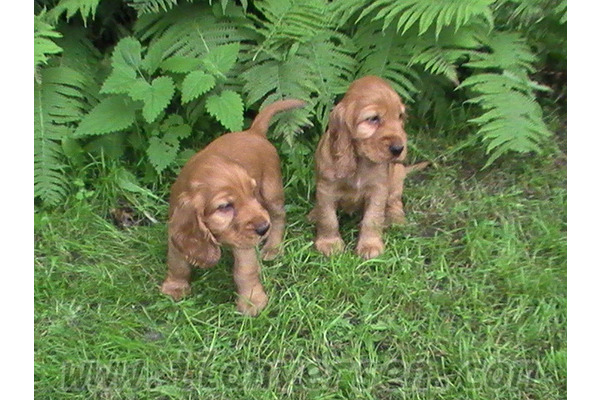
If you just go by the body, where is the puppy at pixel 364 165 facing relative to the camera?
toward the camera

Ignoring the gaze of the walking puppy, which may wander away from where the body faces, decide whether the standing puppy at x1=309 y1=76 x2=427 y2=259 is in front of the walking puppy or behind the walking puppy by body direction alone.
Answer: behind

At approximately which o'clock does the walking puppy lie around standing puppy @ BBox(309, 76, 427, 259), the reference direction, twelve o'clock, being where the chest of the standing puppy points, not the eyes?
The walking puppy is roughly at 2 o'clock from the standing puppy.

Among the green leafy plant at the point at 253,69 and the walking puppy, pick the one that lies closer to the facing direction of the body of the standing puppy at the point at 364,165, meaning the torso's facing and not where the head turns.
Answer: the walking puppy

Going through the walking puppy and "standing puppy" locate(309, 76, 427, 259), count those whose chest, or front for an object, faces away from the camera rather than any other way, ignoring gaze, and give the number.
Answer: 0

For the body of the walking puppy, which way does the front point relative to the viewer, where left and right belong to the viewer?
facing the viewer and to the left of the viewer
